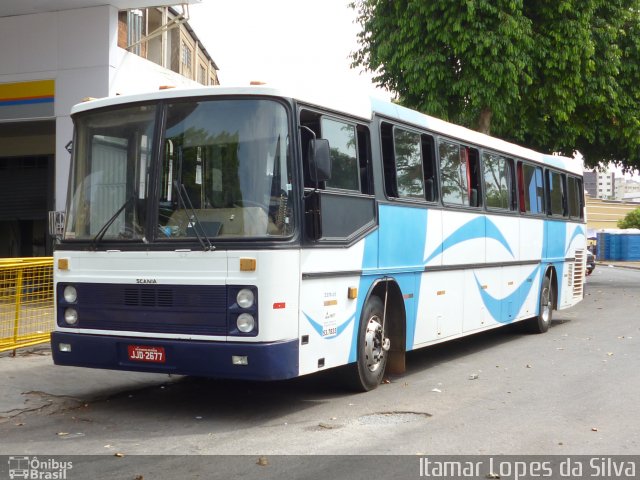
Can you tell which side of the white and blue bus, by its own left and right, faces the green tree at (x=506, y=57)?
back

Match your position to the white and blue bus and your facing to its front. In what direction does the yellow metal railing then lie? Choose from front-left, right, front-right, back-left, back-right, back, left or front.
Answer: right

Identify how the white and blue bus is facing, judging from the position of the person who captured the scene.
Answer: facing the viewer and to the left of the viewer

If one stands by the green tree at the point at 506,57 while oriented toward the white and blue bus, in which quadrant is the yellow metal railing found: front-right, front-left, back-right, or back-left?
front-right

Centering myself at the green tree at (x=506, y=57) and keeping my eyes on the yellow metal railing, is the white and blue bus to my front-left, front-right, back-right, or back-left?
front-left
